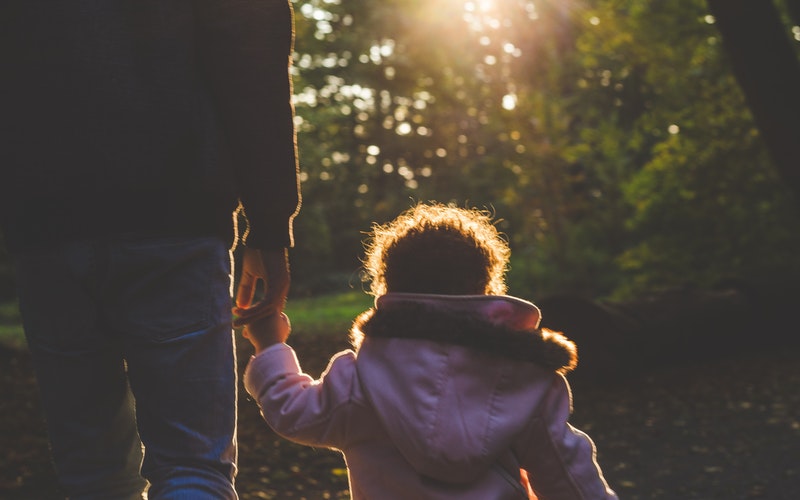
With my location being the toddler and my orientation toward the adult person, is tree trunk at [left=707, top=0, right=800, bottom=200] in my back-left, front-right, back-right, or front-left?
back-right

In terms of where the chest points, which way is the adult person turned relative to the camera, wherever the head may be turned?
away from the camera

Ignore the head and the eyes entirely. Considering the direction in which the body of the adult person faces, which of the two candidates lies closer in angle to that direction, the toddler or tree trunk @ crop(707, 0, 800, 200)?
the tree trunk

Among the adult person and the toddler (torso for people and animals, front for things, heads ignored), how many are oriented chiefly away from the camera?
2

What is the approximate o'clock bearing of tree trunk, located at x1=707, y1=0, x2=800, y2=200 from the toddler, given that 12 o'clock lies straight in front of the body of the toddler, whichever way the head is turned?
The tree trunk is roughly at 1 o'clock from the toddler.

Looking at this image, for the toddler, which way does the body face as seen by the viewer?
away from the camera

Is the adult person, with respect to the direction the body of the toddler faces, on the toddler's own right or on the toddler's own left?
on the toddler's own left

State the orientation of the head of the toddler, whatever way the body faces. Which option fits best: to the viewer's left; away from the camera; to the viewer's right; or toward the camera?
away from the camera

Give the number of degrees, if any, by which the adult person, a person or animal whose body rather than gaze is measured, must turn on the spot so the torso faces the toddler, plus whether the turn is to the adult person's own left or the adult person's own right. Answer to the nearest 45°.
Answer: approximately 90° to the adult person's own right

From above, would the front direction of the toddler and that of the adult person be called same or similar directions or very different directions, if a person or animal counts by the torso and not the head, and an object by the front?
same or similar directions
